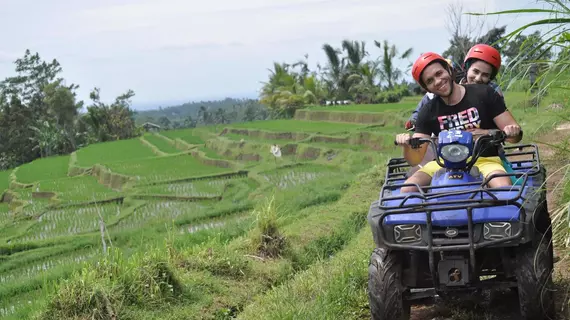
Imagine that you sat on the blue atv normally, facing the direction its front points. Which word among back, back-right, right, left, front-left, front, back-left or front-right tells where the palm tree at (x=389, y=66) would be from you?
back

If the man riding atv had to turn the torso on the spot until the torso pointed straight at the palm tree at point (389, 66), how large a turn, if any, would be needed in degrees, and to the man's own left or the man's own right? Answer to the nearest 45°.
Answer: approximately 180°

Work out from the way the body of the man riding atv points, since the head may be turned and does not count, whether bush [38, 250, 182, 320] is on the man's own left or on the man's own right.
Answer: on the man's own right

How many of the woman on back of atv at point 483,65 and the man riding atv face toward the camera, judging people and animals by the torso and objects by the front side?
2

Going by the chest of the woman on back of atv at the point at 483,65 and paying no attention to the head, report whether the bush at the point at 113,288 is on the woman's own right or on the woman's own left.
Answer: on the woman's own right

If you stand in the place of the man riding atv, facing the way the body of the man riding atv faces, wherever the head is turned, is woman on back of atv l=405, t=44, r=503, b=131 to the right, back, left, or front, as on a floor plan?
back

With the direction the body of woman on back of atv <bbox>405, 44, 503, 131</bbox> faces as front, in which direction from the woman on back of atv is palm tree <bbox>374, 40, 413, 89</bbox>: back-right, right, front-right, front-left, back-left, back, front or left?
back
